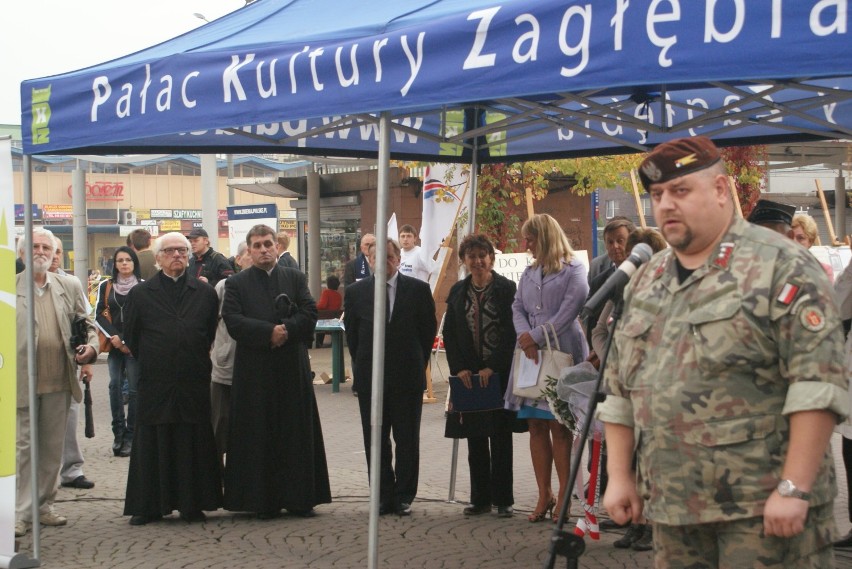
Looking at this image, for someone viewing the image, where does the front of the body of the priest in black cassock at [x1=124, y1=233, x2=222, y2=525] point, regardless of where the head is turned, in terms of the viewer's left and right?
facing the viewer

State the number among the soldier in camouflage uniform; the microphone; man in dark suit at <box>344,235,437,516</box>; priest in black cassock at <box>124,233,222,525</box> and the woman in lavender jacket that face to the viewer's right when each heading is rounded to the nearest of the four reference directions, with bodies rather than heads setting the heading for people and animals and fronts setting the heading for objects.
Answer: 1

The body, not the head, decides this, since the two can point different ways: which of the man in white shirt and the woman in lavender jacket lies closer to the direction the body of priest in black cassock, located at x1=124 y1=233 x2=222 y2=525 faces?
the woman in lavender jacket

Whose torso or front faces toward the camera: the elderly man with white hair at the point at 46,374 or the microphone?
the elderly man with white hair

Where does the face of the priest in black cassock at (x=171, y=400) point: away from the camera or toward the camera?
toward the camera

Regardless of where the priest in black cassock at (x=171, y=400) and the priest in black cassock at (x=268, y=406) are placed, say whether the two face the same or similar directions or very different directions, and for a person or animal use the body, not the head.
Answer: same or similar directions

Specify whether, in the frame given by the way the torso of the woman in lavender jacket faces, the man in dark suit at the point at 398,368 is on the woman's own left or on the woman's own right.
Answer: on the woman's own right

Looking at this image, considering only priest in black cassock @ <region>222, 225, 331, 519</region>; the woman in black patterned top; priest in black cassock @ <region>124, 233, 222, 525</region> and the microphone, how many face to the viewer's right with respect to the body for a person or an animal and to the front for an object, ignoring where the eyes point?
1

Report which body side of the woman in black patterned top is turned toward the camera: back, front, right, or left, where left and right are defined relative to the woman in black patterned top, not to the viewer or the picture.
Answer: front

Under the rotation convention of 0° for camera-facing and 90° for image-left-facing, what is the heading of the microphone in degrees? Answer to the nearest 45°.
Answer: approximately 270°

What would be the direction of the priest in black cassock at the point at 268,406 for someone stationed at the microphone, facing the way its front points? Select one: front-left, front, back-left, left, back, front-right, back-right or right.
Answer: back-left
